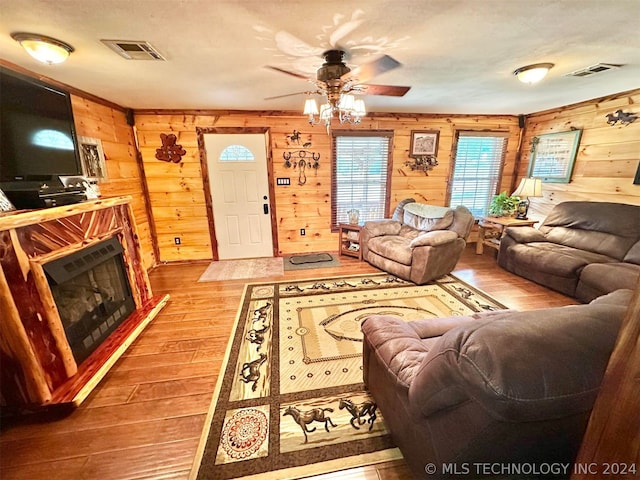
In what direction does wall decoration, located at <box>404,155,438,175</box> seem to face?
toward the camera

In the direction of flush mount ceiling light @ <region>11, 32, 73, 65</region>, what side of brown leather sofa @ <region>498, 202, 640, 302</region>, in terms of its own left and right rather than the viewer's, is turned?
front

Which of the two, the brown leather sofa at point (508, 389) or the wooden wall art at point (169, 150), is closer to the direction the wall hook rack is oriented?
the brown leather sofa

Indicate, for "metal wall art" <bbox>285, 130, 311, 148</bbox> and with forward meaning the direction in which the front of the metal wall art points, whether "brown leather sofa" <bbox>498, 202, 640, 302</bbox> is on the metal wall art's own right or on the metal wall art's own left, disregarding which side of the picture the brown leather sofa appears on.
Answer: on the metal wall art's own left

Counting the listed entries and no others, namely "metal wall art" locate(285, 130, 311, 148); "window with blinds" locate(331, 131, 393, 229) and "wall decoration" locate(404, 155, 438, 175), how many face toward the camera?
3

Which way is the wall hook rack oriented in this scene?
toward the camera

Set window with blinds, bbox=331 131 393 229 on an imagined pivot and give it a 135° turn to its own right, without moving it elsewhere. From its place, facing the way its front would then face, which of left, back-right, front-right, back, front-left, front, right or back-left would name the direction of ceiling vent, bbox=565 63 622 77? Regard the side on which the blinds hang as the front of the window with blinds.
back

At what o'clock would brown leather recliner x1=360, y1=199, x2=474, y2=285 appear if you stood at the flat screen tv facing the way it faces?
The brown leather recliner is roughly at 11 o'clock from the flat screen tv.

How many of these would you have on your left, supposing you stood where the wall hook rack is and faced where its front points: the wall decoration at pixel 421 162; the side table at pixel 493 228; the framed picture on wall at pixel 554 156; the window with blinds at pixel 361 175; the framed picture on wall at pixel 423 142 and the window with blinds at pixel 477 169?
6

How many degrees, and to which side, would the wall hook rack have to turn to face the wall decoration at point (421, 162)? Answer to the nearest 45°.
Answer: approximately 90° to its left

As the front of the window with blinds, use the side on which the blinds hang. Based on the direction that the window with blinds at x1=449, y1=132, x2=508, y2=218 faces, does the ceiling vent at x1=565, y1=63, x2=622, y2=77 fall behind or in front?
in front

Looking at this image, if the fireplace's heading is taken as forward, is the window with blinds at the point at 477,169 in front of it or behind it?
in front

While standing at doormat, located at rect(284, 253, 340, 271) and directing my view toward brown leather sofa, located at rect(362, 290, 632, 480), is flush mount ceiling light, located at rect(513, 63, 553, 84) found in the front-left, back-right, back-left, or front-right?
front-left

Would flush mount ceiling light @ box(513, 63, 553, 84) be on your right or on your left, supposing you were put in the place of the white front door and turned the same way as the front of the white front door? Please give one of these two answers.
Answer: on your left

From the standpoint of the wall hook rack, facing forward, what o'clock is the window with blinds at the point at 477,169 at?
The window with blinds is roughly at 9 o'clock from the wall hook rack.

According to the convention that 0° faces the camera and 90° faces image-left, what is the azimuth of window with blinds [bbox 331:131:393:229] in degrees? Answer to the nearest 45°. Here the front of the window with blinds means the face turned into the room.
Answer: approximately 0°

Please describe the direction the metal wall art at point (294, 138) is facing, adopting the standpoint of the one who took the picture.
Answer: facing the viewer

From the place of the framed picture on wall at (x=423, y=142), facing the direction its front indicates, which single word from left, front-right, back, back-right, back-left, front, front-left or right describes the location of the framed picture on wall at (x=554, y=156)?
left

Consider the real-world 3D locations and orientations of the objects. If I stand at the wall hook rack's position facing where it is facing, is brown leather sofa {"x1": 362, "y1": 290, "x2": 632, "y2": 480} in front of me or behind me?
in front

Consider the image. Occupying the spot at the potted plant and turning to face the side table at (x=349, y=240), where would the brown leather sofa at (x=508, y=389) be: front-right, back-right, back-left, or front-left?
front-left
